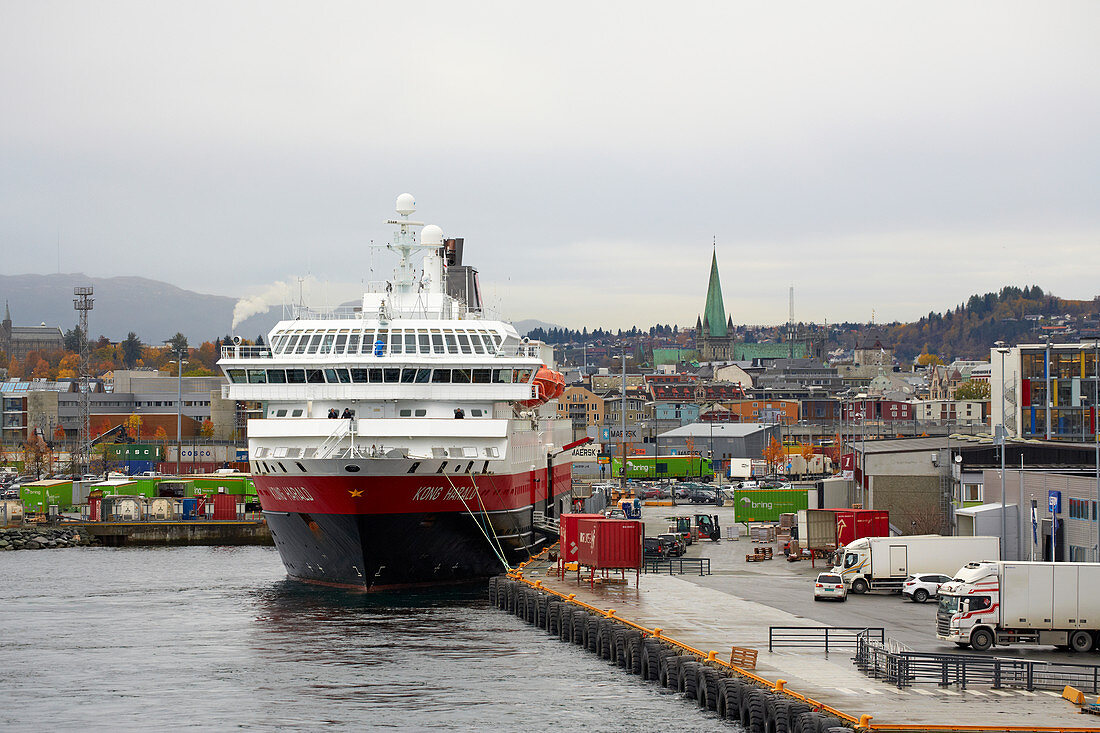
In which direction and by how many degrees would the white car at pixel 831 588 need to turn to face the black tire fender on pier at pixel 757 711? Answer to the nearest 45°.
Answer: approximately 180°

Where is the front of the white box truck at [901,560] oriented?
to the viewer's left

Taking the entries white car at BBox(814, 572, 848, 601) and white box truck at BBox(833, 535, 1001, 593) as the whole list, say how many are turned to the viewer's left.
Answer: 1

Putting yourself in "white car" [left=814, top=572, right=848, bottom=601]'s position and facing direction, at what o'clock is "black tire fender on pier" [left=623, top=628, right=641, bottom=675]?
The black tire fender on pier is roughly at 7 o'clock from the white car.

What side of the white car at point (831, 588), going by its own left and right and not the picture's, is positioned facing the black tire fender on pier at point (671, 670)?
back

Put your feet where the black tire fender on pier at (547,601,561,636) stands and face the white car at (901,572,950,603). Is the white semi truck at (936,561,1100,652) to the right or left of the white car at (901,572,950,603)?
right

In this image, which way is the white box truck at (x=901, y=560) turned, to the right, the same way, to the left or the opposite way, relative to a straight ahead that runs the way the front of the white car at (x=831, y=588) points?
to the left

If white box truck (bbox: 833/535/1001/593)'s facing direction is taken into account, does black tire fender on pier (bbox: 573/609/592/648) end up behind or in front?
in front

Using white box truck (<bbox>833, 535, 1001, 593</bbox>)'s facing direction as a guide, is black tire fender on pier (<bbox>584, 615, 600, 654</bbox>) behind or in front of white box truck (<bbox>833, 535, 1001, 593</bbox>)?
in front

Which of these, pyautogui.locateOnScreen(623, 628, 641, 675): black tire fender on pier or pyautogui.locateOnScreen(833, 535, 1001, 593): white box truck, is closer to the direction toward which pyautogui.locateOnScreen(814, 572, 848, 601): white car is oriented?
the white box truck

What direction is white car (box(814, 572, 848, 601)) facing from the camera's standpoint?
away from the camera

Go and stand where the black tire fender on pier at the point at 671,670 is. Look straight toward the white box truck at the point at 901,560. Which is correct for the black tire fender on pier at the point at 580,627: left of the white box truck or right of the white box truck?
left

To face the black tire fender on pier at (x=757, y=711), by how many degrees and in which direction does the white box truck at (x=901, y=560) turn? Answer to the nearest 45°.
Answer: approximately 90° to its left

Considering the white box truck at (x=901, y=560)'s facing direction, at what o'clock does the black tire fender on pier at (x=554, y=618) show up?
The black tire fender on pier is roughly at 11 o'clock from the white box truck.
